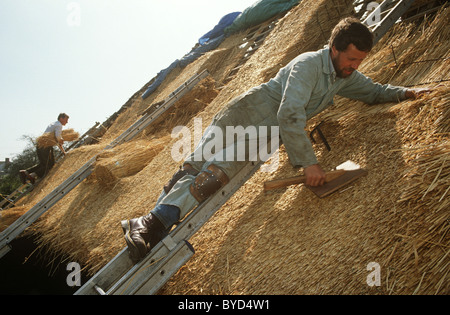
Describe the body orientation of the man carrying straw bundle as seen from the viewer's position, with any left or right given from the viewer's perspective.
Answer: facing to the right of the viewer

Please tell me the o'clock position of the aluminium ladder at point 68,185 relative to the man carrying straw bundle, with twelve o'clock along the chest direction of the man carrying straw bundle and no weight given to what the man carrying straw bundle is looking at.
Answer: The aluminium ladder is roughly at 3 o'clock from the man carrying straw bundle.

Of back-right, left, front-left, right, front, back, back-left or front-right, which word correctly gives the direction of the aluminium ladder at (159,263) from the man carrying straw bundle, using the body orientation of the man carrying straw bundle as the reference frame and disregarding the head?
right

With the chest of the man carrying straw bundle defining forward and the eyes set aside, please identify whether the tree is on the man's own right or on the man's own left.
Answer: on the man's own left

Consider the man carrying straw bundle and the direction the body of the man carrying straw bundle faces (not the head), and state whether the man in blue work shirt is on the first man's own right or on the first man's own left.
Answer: on the first man's own right
